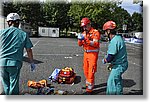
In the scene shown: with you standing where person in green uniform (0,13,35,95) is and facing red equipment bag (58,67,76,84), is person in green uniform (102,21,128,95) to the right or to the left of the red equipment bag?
right

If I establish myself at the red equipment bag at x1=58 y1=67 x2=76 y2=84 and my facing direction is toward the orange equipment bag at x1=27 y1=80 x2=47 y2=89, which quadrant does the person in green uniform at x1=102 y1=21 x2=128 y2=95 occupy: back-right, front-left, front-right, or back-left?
back-left

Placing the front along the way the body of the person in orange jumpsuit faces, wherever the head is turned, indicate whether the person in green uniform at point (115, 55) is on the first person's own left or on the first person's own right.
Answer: on the first person's own left

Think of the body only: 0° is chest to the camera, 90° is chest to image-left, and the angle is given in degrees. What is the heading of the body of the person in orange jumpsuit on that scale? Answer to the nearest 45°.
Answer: approximately 45°

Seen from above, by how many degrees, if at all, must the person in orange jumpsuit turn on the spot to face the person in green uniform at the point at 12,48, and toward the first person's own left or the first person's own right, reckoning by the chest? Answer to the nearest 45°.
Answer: approximately 45° to the first person's own right
